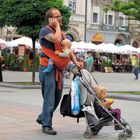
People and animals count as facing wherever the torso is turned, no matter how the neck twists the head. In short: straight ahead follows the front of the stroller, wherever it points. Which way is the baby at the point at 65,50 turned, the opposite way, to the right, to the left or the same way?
the opposite way

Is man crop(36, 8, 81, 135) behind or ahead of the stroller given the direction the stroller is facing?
behind

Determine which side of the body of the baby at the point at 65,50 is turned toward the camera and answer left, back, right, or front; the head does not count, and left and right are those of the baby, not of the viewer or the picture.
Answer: left

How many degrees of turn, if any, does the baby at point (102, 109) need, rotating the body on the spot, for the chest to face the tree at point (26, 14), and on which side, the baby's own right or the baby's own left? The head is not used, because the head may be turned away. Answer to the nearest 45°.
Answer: approximately 90° to the baby's own left

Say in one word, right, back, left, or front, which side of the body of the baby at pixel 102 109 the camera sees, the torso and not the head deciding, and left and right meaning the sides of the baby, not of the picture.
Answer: right

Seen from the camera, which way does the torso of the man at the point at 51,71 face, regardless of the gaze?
to the viewer's right

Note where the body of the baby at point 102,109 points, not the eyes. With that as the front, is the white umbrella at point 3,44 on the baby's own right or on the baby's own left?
on the baby's own left

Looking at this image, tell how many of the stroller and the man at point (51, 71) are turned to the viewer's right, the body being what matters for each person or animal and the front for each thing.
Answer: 2

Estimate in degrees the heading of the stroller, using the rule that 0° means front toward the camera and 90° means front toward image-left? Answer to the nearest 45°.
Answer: approximately 270°
